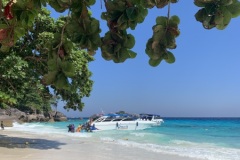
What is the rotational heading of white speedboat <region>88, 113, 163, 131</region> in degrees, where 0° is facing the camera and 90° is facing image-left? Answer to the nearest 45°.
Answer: approximately 270°
